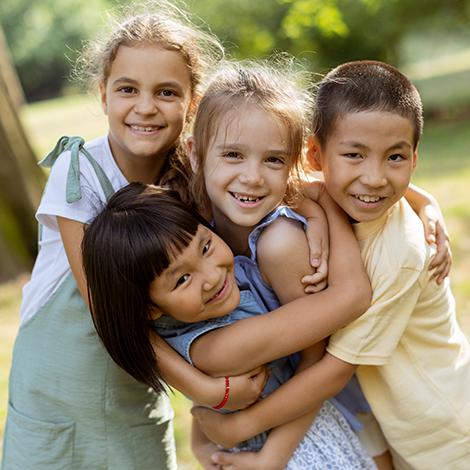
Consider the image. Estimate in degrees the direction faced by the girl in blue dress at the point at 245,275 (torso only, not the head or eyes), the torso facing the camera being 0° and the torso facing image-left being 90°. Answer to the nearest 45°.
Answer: approximately 45°

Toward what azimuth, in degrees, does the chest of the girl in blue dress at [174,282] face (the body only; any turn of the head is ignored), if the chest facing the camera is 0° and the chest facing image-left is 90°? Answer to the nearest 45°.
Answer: approximately 315°

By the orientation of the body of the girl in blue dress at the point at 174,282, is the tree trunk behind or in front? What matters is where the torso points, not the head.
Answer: behind
